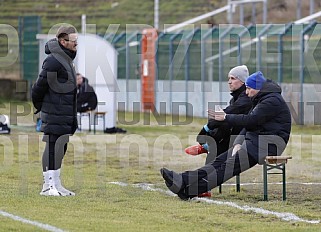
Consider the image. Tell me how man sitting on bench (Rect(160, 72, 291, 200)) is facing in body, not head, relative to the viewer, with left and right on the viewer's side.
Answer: facing to the left of the viewer

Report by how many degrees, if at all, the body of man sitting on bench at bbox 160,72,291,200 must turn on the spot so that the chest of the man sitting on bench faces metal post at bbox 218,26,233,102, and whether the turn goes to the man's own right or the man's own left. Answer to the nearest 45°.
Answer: approximately 90° to the man's own right

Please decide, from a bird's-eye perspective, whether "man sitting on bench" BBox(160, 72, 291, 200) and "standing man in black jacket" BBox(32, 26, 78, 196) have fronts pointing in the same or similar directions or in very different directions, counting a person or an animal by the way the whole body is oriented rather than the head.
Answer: very different directions

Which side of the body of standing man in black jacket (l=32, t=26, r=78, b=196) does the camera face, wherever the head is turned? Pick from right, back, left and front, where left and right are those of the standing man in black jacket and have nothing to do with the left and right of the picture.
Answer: right

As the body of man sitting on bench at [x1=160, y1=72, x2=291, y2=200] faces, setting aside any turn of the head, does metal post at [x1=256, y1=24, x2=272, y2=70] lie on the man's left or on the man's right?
on the man's right

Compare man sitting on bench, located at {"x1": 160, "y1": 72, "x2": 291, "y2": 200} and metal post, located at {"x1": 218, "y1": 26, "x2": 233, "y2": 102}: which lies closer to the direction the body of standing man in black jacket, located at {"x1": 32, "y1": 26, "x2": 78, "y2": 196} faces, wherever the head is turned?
the man sitting on bench

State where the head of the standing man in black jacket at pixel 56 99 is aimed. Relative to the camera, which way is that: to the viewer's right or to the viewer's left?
to the viewer's right
